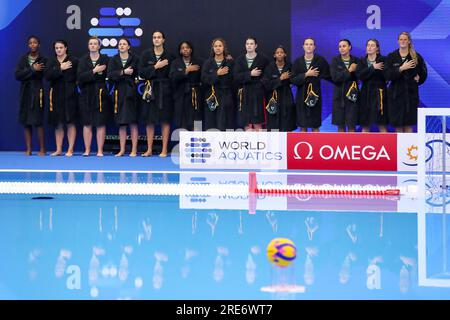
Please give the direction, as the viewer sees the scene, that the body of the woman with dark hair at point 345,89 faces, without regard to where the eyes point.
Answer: toward the camera

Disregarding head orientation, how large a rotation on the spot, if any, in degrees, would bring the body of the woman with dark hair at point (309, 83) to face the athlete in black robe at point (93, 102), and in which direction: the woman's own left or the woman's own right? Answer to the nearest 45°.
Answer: approximately 90° to the woman's own right

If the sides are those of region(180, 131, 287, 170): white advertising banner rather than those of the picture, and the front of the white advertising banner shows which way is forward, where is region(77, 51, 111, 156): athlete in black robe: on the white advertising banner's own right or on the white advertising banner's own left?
on the white advertising banner's own right

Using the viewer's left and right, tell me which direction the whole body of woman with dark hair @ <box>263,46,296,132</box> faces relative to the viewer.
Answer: facing the viewer

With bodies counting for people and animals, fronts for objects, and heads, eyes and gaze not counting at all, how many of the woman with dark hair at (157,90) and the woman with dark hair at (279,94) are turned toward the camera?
2

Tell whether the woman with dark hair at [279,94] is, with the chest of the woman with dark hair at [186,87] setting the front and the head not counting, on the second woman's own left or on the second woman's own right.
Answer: on the second woman's own left

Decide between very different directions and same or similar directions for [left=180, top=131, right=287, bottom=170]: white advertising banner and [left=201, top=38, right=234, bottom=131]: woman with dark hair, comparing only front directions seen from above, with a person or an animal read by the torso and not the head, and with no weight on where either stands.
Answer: same or similar directions

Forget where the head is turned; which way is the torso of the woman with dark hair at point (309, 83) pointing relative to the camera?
toward the camera

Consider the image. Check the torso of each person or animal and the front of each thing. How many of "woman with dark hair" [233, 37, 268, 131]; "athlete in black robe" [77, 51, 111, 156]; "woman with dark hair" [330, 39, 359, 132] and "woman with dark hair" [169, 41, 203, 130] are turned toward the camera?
4

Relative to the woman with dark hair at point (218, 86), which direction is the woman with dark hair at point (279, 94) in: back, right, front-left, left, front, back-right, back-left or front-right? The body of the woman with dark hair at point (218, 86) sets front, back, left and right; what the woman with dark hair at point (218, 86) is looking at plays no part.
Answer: left

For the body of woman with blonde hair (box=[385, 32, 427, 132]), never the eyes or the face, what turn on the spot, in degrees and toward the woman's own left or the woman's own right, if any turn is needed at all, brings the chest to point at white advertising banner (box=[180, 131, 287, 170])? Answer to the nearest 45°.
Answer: approximately 45° to the woman's own right
